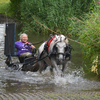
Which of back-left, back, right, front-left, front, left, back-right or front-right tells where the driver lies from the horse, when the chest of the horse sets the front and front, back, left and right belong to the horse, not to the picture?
back

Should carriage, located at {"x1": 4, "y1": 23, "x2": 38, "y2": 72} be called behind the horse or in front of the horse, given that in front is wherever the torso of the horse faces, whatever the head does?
behind

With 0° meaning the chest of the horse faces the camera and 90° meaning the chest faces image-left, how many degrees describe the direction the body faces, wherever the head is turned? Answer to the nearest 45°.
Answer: approximately 315°
